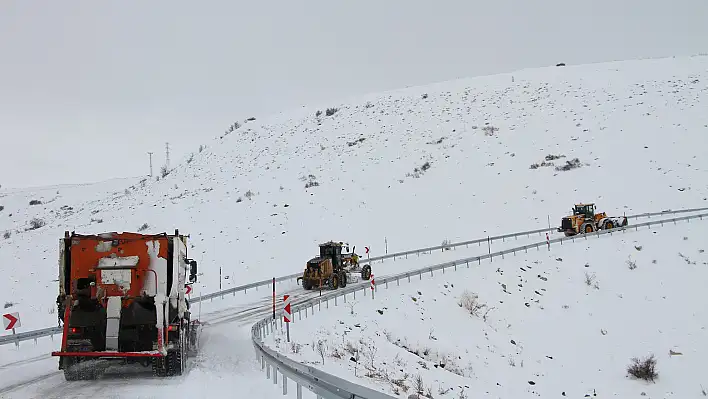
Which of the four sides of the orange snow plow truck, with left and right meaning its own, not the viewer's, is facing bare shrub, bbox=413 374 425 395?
right

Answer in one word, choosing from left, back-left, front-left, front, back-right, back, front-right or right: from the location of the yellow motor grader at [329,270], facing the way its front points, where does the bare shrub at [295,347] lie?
back-right

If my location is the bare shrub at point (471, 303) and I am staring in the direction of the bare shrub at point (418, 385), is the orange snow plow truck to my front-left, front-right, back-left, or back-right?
front-right

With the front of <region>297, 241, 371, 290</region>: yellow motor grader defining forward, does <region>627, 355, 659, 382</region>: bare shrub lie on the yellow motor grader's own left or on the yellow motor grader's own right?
on the yellow motor grader's own right

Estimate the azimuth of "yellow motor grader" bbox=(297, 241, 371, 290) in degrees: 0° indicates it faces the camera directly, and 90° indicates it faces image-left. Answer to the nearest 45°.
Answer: approximately 225°

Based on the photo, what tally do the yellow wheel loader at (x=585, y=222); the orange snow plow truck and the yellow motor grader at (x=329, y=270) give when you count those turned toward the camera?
0

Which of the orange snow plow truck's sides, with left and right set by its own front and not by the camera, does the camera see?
back

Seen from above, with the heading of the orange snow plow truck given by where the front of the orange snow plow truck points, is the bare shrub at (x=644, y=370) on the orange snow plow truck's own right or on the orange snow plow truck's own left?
on the orange snow plow truck's own right

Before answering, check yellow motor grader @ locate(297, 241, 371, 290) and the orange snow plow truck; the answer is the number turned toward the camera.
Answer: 0

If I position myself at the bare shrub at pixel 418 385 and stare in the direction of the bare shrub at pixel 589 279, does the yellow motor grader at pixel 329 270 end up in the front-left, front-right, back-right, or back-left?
front-left

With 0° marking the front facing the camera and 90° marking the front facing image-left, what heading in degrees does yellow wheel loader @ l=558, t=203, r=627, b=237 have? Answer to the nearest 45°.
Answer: approximately 225°

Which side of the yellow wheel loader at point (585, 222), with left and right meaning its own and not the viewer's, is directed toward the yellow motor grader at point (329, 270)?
back

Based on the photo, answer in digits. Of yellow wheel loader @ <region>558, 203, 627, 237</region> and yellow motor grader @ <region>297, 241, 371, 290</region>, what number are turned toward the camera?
0

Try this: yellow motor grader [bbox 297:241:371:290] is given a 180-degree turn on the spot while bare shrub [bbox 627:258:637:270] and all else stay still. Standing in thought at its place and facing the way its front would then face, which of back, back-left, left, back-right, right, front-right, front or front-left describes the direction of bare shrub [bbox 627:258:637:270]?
back-left

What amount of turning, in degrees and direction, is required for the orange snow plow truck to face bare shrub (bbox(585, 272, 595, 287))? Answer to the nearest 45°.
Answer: approximately 90° to its right

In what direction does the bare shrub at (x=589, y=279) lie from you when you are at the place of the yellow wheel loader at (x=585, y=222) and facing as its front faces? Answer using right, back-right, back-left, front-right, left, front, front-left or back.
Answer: back-right
